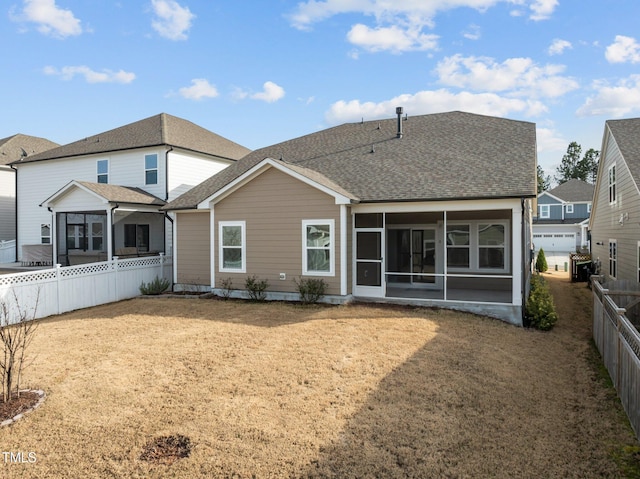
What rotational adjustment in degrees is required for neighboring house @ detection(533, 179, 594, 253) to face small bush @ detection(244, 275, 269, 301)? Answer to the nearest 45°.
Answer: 0° — it already faces it

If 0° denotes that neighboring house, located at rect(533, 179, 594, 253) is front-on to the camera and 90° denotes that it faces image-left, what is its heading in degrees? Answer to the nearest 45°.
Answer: approximately 0°

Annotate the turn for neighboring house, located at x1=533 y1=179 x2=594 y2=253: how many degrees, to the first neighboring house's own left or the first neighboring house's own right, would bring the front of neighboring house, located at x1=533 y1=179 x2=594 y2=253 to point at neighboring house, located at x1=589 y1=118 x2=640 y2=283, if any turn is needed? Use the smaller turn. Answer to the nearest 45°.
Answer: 0° — it already faces it

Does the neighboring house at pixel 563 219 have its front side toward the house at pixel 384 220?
yes

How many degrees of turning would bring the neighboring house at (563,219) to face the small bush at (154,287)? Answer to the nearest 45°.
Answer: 0° — it already faces it

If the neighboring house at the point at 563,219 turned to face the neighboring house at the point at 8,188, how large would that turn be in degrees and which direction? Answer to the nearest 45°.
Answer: approximately 45° to its right

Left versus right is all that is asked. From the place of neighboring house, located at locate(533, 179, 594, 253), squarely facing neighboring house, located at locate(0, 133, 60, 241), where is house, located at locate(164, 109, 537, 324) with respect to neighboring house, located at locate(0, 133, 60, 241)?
left

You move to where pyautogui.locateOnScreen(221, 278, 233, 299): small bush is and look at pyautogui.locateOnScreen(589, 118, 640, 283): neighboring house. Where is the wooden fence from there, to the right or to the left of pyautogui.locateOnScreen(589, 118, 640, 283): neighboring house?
right

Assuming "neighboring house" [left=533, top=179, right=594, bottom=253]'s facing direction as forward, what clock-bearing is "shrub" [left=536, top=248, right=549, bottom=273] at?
The shrub is roughly at 12 o'clock from the neighboring house.

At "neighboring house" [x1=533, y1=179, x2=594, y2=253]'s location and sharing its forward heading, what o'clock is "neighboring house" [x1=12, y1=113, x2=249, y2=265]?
"neighboring house" [x1=12, y1=113, x2=249, y2=265] is roughly at 1 o'clock from "neighboring house" [x1=533, y1=179, x2=594, y2=253].

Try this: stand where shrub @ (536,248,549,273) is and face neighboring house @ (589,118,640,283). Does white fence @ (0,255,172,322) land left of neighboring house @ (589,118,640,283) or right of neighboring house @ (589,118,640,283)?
right

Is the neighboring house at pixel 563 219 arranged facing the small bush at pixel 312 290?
yes
